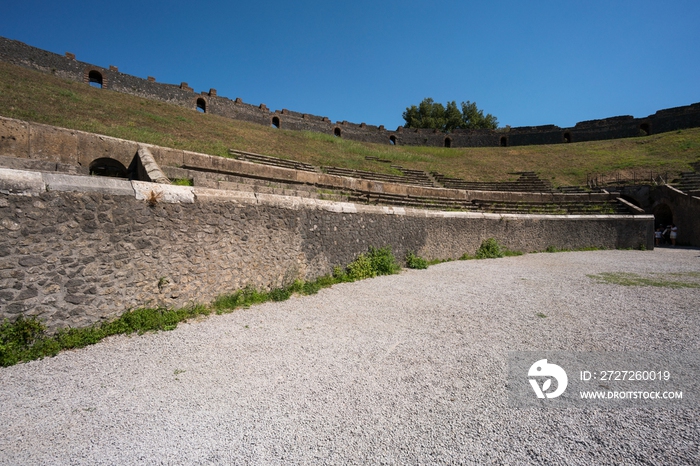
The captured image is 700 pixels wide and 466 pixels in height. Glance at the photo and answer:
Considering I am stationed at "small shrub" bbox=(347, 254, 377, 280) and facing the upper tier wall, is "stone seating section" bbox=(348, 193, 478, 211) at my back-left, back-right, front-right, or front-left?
front-right

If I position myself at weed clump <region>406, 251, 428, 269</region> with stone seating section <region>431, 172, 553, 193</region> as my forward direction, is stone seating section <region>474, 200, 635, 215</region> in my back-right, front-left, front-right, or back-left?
front-right

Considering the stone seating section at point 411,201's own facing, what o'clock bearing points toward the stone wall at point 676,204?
The stone wall is roughly at 8 o'clock from the stone seating section.

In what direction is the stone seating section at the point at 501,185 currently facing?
toward the camera

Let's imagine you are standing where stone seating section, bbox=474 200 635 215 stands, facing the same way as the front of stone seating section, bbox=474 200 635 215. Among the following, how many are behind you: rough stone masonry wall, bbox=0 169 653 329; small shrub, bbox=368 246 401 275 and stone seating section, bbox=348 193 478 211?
0

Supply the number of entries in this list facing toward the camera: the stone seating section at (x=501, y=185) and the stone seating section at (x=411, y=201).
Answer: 2

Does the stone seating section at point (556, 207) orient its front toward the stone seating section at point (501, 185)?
no

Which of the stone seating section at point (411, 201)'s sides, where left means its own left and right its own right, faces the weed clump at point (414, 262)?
front

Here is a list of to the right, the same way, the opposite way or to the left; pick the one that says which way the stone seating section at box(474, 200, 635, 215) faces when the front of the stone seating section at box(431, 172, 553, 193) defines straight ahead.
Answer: the same way

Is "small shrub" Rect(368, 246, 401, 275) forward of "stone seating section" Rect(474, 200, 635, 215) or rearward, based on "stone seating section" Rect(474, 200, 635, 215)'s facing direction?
forward

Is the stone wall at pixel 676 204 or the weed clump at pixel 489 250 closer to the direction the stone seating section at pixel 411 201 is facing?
the weed clump

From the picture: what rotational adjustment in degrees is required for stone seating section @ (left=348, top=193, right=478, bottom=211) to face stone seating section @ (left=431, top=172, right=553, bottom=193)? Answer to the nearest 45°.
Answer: approximately 135° to its left

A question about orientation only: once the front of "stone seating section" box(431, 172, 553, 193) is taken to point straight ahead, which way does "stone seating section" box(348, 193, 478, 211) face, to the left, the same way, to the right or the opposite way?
the same way

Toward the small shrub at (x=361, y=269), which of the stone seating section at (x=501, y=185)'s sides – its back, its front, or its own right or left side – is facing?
front

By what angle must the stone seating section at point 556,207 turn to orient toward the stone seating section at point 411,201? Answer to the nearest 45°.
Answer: approximately 45° to its right

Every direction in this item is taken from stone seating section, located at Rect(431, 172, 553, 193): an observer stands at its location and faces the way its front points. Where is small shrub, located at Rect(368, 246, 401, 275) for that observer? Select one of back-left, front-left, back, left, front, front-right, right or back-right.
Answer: front

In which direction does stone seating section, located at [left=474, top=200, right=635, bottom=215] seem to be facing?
toward the camera

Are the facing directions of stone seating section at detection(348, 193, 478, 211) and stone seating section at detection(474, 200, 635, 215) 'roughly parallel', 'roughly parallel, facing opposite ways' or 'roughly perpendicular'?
roughly parallel

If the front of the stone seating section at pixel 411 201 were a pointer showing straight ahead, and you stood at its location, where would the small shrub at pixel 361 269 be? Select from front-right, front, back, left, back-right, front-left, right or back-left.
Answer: front

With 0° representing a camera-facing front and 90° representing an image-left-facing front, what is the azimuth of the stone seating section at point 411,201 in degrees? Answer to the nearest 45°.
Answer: approximately 0°
